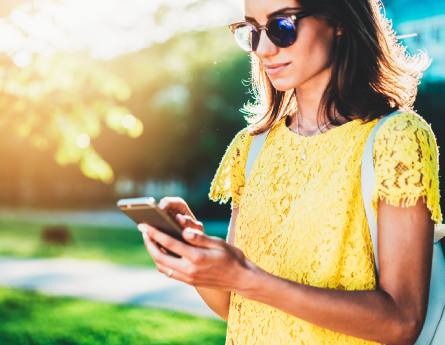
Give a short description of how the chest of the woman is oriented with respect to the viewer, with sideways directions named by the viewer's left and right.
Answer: facing the viewer and to the left of the viewer

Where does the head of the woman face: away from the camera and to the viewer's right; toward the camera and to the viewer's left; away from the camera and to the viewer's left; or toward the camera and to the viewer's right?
toward the camera and to the viewer's left
